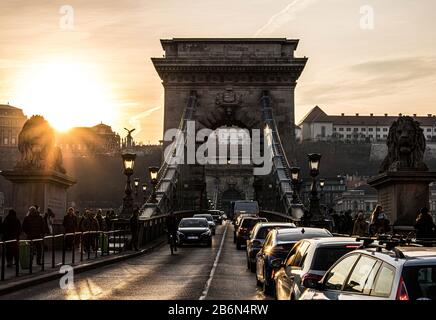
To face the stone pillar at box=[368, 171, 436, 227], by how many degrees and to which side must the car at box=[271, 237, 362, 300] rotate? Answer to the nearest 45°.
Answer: approximately 45° to its right

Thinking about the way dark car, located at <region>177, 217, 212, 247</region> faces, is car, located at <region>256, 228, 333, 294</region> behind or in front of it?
in front

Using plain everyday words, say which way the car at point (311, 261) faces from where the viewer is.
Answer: facing away from the viewer and to the left of the viewer

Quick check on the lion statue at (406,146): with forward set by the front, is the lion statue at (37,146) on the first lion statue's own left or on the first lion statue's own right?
on the first lion statue's own right

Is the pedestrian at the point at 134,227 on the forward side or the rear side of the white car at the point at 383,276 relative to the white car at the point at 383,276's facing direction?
on the forward side

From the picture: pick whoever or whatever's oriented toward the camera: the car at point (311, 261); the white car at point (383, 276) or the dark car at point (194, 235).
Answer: the dark car

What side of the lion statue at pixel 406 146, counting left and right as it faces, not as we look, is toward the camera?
front
